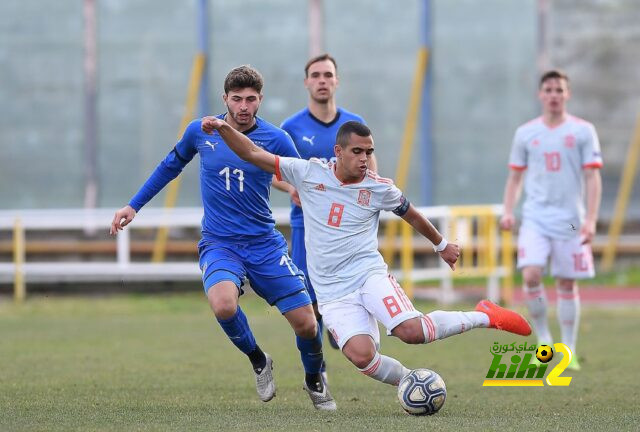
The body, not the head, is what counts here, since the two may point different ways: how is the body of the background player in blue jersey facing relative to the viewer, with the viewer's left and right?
facing the viewer

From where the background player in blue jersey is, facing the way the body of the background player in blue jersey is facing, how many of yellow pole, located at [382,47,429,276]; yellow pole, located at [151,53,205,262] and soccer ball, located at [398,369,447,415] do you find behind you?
2

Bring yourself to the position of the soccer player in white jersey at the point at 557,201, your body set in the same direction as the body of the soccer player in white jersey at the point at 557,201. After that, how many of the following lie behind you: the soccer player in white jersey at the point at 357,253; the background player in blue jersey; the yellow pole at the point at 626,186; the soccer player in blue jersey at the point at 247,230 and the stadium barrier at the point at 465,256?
2

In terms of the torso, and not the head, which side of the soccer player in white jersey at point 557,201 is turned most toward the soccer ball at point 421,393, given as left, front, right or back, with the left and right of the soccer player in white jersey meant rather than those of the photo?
front

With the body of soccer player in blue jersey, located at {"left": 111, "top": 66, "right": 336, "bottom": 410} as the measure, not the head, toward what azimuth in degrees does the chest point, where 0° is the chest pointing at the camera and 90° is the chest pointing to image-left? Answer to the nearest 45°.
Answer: approximately 0°

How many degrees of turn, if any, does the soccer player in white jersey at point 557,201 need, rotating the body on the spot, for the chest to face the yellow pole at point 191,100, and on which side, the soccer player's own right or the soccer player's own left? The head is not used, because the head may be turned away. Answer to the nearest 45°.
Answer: approximately 135° to the soccer player's own right

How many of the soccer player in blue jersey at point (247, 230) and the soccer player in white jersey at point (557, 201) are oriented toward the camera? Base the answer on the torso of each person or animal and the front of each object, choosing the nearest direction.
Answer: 2

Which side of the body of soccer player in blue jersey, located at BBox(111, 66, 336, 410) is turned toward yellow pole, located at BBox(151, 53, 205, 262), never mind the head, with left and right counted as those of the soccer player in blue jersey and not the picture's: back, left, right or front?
back

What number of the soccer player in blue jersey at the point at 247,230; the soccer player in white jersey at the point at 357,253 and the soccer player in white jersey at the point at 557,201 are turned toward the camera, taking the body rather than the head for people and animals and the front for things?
3

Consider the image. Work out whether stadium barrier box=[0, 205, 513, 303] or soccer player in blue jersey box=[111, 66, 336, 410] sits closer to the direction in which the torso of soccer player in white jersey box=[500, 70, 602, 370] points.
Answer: the soccer player in blue jersey

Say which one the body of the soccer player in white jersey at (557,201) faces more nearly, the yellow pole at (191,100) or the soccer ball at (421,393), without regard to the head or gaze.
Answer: the soccer ball

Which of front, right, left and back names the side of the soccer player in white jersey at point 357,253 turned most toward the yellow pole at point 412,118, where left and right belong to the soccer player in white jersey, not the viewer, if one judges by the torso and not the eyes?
back

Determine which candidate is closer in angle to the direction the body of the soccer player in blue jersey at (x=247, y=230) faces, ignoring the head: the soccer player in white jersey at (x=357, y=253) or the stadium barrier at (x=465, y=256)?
the soccer player in white jersey

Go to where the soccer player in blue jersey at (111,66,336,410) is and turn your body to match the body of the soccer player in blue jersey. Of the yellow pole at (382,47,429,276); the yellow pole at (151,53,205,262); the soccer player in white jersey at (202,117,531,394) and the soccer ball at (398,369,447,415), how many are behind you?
2

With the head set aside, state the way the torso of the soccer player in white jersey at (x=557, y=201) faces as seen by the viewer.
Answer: toward the camera

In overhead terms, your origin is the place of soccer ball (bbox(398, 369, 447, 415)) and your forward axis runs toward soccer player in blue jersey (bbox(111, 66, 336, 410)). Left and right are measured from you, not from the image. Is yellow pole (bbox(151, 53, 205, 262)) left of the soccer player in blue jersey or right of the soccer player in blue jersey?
right
